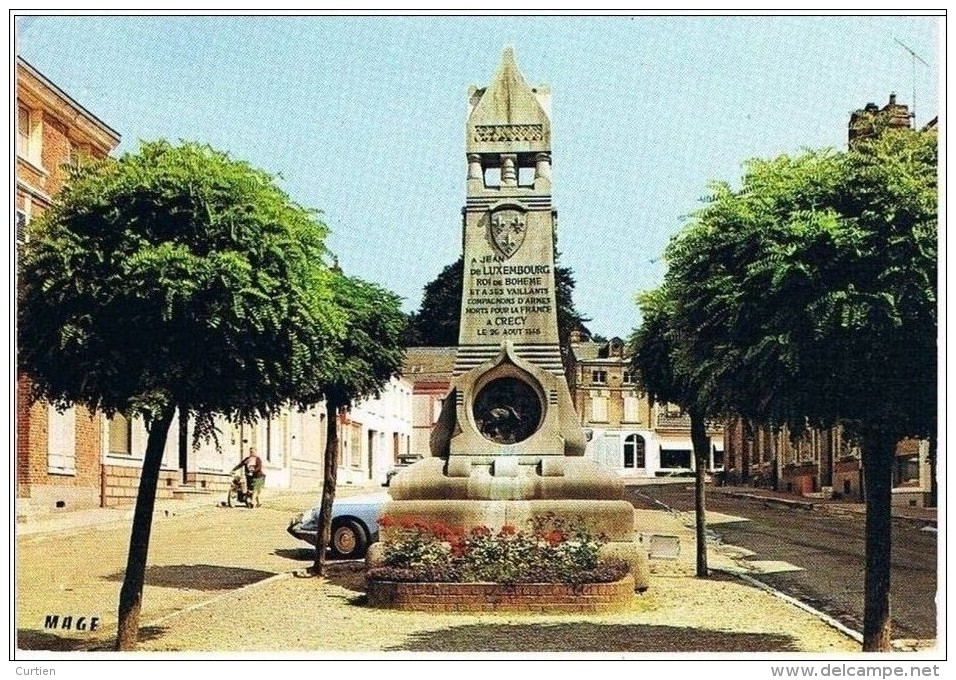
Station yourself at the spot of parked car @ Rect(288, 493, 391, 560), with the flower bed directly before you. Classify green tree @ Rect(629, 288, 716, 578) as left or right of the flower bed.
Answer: left

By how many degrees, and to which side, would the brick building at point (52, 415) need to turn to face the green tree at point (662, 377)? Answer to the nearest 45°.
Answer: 0° — it already faces it

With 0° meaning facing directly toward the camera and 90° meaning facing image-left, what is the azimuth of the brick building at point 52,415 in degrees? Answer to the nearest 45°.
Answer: approximately 315°
